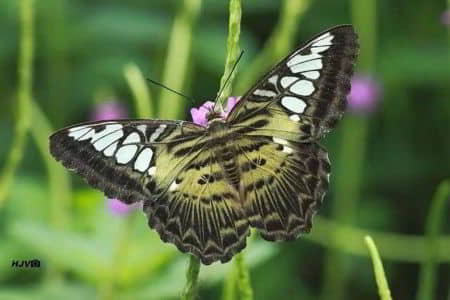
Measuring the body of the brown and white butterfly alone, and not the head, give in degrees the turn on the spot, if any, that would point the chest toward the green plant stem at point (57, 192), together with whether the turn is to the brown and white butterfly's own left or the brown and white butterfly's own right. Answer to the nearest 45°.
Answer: approximately 45° to the brown and white butterfly's own left

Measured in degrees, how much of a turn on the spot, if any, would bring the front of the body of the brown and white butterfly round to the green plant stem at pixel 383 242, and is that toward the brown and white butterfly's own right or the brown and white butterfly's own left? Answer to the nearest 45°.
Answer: approximately 45° to the brown and white butterfly's own right

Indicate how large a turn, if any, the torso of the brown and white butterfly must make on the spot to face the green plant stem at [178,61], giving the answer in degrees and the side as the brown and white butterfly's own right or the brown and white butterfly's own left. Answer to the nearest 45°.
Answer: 0° — it already faces it

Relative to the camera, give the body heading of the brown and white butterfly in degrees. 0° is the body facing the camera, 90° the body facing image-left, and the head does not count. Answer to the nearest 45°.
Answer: approximately 180°
